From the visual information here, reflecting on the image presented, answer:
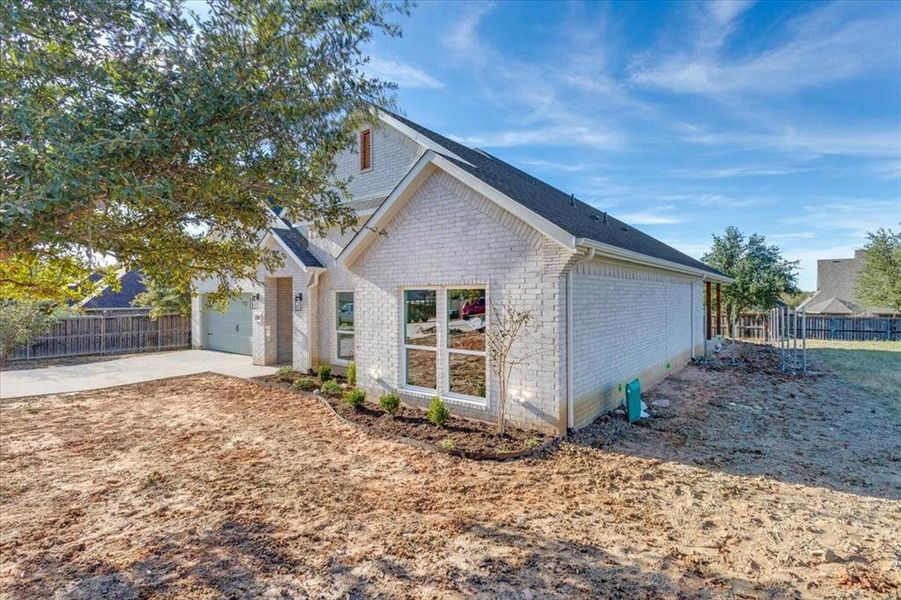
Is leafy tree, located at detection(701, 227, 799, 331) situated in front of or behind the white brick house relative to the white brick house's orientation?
behind

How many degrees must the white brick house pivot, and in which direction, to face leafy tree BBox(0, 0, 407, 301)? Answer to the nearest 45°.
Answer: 0° — it already faces it

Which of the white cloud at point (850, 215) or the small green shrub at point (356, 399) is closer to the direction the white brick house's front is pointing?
the small green shrub

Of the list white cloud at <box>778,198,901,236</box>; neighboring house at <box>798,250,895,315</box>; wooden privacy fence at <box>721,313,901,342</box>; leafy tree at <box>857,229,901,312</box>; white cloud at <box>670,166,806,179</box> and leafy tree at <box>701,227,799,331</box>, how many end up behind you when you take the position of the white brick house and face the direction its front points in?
6

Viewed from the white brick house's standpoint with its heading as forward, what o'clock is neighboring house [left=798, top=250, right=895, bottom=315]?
The neighboring house is roughly at 6 o'clock from the white brick house.

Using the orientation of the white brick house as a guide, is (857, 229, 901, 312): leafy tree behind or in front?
behind

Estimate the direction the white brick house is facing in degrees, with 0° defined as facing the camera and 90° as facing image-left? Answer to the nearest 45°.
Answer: approximately 45°

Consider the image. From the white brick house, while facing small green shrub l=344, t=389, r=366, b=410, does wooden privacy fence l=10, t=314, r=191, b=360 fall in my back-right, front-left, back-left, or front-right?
front-right

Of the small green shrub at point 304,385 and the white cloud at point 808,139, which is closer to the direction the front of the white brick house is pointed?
the small green shrub

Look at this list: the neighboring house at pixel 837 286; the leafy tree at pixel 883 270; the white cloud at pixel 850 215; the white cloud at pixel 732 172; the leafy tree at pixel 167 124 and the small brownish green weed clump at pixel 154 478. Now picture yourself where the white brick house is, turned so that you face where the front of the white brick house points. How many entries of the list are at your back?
4

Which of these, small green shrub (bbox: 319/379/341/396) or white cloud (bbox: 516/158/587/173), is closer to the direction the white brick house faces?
the small green shrub

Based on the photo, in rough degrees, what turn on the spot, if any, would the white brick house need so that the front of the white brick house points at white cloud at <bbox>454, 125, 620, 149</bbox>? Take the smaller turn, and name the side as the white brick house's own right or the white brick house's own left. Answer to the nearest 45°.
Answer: approximately 135° to the white brick house's own right

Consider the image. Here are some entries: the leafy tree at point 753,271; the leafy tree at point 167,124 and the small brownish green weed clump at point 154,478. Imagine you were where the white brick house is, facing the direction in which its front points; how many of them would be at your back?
1

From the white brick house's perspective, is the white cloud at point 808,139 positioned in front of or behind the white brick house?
behind

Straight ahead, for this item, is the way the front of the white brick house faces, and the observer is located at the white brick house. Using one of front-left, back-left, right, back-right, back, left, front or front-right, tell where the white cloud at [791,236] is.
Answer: back

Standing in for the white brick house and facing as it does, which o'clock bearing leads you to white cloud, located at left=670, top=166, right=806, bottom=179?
The white cloud is roughly at 6 o'clock from the white brick house.
